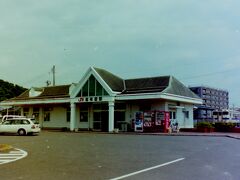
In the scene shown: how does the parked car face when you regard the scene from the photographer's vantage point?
facing away from the viewer and to the left of the viewer

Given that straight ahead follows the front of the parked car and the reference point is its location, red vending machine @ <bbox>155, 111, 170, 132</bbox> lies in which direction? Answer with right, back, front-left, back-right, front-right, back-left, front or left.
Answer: back-right

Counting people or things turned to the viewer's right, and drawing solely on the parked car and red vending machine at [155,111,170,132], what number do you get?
0

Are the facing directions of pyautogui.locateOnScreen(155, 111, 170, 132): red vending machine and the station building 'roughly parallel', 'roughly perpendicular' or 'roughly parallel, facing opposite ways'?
roughly parallel

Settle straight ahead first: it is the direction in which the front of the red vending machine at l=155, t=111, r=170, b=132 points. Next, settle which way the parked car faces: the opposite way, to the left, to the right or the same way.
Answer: to the right

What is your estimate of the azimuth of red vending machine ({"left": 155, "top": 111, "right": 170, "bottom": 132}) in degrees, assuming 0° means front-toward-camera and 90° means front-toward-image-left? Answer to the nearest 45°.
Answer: approximately 45°

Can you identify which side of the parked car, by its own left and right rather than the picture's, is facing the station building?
right

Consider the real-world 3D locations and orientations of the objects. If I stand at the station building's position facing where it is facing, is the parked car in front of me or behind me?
in front

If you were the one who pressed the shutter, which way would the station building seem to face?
facing the viewer and to the left of the viewer

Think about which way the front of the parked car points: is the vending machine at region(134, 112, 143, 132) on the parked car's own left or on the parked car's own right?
on the parked car's own right

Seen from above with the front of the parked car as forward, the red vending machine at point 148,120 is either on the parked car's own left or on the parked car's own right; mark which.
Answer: on the parked car's own right

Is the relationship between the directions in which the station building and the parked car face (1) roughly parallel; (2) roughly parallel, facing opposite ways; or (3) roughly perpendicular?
roughly perpendicular

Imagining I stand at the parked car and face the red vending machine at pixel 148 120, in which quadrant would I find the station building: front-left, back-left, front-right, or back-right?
front-left

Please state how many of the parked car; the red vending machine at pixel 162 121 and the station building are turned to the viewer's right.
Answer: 0

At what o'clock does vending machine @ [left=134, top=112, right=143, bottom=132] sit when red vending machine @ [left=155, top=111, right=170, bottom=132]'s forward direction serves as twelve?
The vending machine is roughly at 2 o'clock from the red vending machine.

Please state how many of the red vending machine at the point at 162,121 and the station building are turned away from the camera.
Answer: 0
